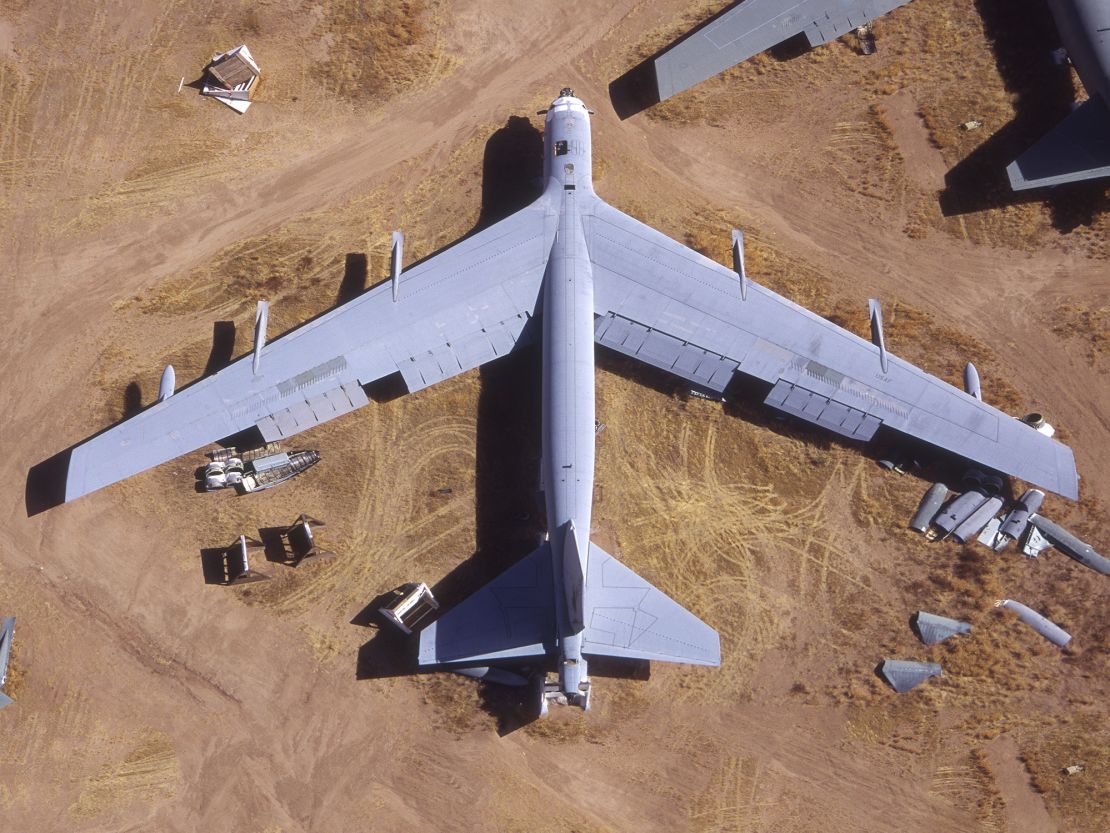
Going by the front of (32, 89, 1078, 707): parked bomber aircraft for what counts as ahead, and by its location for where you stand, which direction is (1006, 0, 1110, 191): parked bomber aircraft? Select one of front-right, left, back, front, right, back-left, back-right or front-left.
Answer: right

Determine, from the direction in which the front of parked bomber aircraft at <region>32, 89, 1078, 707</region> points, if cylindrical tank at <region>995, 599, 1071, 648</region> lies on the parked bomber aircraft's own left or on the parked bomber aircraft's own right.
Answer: on the parked bomber aircraft's own right

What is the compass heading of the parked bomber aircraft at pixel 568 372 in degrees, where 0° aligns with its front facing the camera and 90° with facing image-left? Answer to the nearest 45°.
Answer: approximately 180°

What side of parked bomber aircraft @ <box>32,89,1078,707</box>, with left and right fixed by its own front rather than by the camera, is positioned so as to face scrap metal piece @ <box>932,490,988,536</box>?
right

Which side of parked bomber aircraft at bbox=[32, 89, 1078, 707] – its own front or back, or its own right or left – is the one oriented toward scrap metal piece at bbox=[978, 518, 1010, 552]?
right

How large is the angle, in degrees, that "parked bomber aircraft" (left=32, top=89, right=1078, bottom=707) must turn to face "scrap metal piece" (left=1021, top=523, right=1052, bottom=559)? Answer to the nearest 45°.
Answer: approximately 90° to its right

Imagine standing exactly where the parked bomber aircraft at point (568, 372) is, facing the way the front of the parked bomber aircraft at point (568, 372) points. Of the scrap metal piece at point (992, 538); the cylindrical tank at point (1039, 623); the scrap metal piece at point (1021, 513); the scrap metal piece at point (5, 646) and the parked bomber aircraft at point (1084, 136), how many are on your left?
1

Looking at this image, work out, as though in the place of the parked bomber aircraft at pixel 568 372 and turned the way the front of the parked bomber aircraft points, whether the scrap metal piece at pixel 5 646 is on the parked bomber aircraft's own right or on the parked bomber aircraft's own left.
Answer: on the parked bomber aircraft's own left

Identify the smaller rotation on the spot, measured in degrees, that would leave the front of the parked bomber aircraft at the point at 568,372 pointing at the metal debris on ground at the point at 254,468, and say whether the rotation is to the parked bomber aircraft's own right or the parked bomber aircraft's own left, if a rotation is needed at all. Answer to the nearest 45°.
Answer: approximately 90° to the parked bomber aircraft's own left

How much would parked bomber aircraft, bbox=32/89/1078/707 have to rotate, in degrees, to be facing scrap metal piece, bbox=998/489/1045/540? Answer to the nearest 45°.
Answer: approximately 90° to its right
